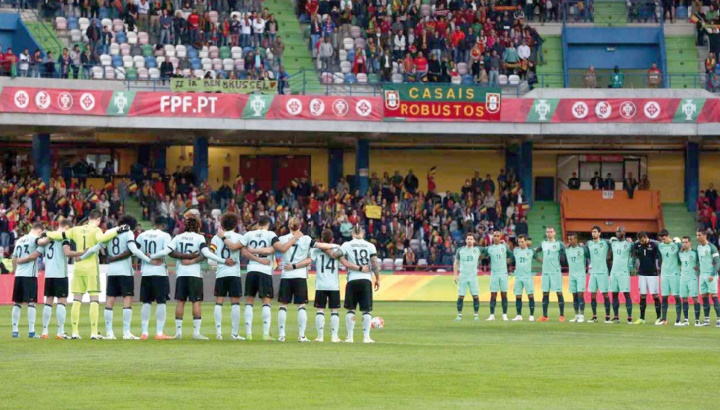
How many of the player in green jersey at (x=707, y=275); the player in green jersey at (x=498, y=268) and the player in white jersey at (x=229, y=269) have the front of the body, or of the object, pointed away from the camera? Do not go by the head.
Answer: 1

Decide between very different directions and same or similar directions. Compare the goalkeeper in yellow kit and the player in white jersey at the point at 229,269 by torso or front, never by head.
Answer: same or similar directions

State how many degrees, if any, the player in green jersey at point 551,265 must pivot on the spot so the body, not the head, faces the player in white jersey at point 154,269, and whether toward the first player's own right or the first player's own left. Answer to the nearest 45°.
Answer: approximately 45° to the first player's own right

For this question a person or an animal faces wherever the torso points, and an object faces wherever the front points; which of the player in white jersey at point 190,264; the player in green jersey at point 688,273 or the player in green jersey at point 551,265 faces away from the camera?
the player in white jersey

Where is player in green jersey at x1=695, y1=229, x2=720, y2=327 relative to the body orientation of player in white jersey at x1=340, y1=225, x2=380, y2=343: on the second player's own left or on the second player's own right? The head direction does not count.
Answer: on the second player's own right

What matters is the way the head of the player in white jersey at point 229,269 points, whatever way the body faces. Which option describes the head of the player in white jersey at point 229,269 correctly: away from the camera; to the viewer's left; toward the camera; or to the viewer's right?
away from the camera

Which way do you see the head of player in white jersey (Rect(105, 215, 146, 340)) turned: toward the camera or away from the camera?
away from the camera

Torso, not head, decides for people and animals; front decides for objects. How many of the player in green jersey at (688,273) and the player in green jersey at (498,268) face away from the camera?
0

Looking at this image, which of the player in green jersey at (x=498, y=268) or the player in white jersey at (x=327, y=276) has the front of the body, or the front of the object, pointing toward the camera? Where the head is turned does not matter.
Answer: the player in green jersey
